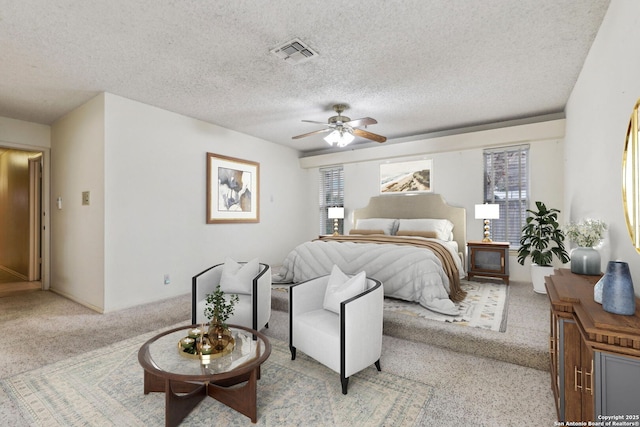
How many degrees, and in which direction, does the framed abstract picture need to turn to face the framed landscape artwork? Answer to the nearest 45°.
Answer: approximately 45° to its left

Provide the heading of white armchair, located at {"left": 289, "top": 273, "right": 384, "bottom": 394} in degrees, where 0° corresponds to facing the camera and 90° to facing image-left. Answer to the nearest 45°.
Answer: approximately 45°

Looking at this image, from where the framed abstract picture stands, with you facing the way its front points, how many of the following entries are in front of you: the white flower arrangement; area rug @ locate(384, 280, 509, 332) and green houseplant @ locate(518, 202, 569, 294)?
3

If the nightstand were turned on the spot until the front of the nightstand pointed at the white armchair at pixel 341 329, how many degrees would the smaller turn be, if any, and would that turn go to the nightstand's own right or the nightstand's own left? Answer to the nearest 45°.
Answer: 0° — it already faces it

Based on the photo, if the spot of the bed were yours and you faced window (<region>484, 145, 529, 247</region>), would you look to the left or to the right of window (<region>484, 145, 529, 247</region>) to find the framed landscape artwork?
left

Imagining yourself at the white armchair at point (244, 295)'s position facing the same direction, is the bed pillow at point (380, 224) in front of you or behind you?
behind

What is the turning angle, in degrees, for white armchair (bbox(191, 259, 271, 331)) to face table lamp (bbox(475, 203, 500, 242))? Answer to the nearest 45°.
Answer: approximately 135° to its left

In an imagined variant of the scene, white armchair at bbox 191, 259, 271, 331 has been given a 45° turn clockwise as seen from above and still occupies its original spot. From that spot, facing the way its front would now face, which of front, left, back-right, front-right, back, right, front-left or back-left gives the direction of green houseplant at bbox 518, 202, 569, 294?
back

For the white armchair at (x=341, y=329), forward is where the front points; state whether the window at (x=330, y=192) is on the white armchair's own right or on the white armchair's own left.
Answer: on the white armchair's own right

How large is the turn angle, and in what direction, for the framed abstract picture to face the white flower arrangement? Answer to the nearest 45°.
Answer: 0° — it already faces it

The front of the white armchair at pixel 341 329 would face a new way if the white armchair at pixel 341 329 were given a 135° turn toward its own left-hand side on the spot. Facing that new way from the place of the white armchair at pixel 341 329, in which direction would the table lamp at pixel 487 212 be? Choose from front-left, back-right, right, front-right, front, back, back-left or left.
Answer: front-left

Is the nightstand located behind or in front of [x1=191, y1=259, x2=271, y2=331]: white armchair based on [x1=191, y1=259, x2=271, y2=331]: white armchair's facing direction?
behind

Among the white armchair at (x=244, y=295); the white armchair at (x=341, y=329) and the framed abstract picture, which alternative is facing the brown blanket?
the framed abstract picture

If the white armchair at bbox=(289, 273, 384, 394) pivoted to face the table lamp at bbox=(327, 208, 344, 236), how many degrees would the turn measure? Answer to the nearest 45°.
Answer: approximately 135° to its right

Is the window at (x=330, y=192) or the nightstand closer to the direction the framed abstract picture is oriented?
the nightstand
